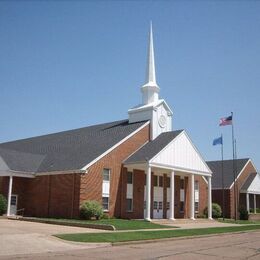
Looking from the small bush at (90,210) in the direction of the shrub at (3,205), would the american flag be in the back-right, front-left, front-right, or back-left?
back-right

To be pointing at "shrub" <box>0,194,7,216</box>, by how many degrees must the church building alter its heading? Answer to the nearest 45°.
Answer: approximately 135° to its right

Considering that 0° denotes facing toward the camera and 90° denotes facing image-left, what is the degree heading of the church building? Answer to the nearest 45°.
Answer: approximately 315°

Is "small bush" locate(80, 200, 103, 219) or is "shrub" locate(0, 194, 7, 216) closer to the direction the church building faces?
the small bush
